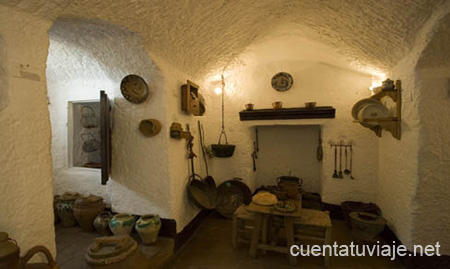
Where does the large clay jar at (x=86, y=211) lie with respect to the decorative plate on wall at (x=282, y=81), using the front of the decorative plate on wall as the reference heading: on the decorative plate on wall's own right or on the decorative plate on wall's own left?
on the decorative plate on wall's own right

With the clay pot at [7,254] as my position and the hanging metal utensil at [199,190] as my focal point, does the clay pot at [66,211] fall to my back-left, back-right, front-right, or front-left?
front-left

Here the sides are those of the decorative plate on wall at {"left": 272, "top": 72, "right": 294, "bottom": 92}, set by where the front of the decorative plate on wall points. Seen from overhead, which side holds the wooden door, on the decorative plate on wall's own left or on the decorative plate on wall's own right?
on the decorative plate on wall's own right

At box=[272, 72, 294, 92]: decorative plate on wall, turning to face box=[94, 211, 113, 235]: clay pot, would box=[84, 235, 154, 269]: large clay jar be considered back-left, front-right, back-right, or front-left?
front-left

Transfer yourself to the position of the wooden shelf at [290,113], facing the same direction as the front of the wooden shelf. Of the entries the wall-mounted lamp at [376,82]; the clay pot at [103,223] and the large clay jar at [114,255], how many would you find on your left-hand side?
1

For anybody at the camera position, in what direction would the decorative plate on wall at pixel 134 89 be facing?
facing the viewer

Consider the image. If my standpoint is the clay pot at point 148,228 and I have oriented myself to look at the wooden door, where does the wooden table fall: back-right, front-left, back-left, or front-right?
back-right

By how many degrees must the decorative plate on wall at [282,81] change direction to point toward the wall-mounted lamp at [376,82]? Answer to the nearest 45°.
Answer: approximately 90° to its left

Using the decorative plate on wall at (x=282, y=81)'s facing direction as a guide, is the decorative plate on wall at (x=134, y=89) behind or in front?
in front

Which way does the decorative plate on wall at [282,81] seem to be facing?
toward the camera

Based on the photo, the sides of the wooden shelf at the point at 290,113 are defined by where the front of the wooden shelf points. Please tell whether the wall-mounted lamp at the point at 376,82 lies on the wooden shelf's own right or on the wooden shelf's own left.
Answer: on the wooden shelf's own left
